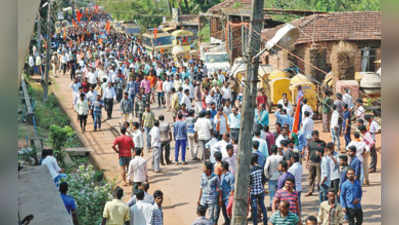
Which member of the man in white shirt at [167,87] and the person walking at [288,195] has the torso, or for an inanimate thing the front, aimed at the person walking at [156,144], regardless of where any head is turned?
the man in white shirt

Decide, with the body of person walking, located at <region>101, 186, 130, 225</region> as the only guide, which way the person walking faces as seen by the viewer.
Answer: away from the camera

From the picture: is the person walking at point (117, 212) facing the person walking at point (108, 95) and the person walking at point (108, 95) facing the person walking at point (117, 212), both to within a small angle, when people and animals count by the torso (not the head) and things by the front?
yes

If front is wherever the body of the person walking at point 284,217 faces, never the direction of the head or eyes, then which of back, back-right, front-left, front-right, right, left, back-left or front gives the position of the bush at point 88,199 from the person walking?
back-right

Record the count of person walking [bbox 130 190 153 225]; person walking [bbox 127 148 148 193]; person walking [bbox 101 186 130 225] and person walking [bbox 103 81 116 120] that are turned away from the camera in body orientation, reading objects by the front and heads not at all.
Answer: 3

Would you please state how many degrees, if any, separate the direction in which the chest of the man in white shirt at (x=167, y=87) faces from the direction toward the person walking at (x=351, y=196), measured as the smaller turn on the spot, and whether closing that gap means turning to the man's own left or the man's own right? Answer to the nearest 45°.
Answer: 0° — they already face them

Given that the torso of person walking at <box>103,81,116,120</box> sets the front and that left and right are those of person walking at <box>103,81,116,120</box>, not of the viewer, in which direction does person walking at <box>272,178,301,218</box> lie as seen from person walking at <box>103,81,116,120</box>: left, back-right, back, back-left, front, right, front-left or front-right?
front

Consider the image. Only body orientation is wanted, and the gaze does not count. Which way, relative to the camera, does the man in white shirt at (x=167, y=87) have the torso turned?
toward the camera

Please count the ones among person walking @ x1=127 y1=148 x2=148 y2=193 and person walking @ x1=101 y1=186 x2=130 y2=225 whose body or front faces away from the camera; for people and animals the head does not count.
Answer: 2

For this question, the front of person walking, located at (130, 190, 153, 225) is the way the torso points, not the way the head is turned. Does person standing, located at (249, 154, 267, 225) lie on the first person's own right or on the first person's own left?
on the first person's own right

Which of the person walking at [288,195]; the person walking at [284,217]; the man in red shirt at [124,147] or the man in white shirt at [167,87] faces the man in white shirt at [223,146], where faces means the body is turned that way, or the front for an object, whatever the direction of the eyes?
the man in white shirt at [167,87]

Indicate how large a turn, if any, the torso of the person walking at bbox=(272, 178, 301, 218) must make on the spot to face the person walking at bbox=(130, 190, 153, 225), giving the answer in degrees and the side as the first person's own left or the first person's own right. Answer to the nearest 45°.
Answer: approximately 90° to the first person's own right

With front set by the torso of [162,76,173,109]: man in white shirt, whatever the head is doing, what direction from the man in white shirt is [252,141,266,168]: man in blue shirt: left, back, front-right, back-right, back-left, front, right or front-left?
front
